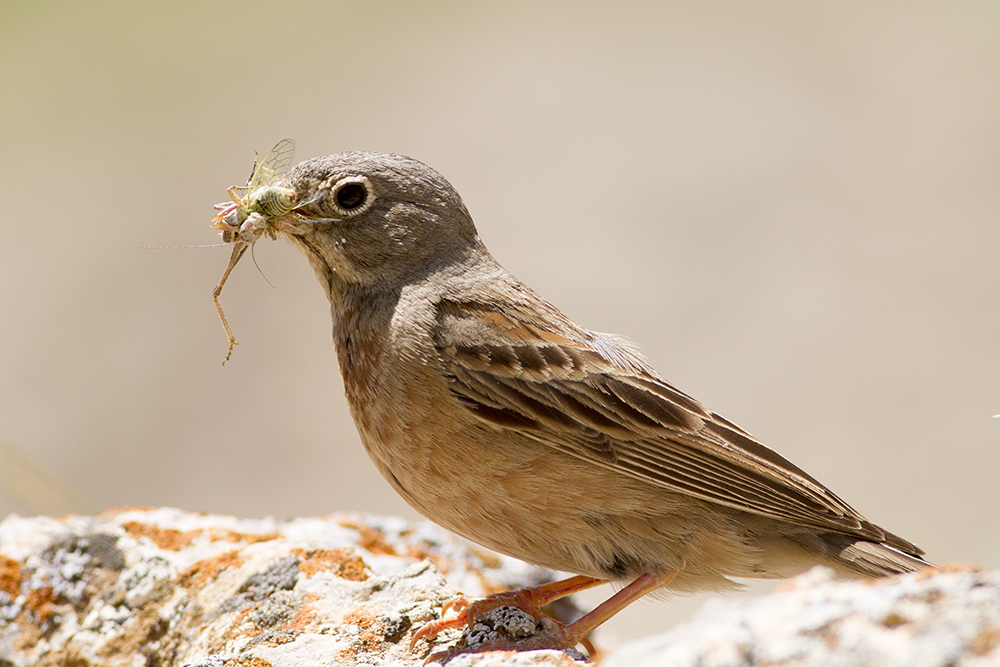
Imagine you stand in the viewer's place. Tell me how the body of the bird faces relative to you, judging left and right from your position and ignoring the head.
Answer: facing to the left of the viewer
